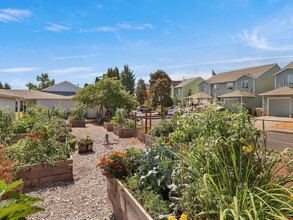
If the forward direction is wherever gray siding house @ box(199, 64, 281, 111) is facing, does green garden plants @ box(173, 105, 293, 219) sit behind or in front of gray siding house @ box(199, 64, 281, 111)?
in front

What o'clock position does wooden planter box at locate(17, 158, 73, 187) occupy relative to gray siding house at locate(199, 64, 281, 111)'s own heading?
The wooden planter box is roughly at 11 o'clock from the gray siding house.

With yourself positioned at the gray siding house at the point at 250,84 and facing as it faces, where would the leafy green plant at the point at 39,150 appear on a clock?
The leafy green plant is roughly at 11 o'clock from the gray siding house.

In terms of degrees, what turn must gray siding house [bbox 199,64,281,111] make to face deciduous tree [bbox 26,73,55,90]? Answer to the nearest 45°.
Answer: approximately 45° to its right

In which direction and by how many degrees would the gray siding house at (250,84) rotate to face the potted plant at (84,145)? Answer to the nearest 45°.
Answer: approximately 45° to its left

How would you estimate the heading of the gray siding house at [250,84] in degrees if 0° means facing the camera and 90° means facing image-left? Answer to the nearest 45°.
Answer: approximately 45°

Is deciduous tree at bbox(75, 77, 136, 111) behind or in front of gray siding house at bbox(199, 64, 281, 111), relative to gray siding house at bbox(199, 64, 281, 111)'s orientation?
in front

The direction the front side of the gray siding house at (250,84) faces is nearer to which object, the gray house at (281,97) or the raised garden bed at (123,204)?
the raised garden bed

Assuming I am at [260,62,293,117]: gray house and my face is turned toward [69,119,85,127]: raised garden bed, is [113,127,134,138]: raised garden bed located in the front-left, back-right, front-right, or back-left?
front-left

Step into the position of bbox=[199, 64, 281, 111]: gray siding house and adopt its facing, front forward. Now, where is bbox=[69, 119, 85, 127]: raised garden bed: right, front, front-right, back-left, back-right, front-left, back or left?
front

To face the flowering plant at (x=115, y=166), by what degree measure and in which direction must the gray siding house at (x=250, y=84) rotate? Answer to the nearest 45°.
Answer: approximately 45° to its left

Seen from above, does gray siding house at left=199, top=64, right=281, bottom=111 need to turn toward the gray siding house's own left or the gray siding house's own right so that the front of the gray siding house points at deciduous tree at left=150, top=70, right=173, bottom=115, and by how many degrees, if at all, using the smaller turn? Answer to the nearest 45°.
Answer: approximately 45° to the gray siding house's own right
